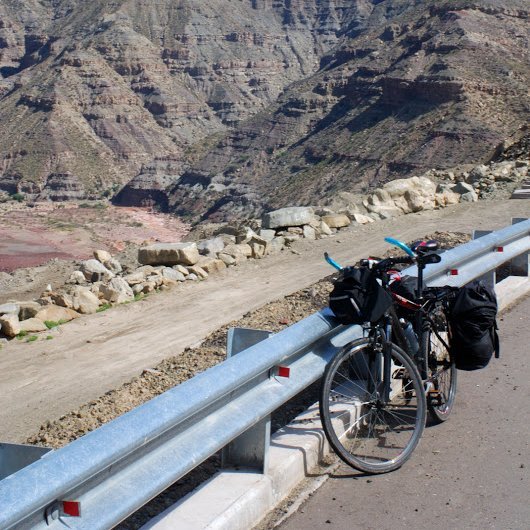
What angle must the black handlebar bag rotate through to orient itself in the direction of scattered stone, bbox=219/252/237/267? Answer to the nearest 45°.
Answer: approximately 135° to its right

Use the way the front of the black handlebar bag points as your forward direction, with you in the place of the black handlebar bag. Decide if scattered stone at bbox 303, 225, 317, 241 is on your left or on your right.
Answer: on your right

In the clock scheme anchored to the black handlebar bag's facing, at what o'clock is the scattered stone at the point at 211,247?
The scattered stone is roughly at 4 o'clock from the black handlebar bag.

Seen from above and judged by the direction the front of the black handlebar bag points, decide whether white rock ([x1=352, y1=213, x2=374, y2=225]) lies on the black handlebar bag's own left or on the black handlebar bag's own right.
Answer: on the black handlebar bag's own right

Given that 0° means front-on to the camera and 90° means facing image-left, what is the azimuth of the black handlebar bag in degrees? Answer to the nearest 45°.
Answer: approximately 45°

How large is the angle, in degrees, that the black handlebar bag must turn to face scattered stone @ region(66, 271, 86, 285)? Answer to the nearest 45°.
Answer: approximately 90° to its right

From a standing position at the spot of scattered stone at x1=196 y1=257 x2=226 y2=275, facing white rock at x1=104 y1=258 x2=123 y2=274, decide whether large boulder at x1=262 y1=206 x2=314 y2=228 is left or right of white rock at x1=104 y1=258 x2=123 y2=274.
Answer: right

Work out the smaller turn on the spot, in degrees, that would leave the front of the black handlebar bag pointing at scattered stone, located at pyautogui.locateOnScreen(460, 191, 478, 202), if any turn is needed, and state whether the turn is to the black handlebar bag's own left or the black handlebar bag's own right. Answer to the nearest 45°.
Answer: approximately 135° to the black handlebar bag's own right

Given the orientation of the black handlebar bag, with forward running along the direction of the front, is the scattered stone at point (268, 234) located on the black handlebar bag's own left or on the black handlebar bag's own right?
on the black handlebar bag's own right

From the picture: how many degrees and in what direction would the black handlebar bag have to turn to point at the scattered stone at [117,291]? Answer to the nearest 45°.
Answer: approximately 90° to its right

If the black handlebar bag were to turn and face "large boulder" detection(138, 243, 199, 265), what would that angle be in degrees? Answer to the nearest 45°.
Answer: approximately 135° to its right

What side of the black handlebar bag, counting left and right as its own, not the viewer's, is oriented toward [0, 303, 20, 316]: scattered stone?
right

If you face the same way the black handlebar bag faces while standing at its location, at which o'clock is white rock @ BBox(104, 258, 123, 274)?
The white rock is roughly at 4 o'clock from the black handlebar bag.
